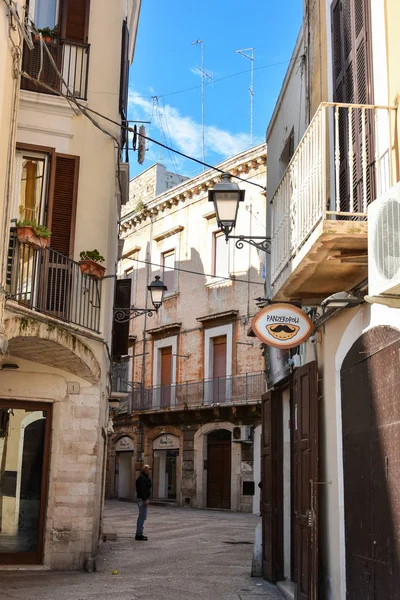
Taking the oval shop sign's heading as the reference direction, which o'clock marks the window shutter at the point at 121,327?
The window shutter is roughly at 5 o'clock from the oval shop sign.

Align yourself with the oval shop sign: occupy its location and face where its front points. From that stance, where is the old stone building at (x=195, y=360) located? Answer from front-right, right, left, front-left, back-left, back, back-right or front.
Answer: back

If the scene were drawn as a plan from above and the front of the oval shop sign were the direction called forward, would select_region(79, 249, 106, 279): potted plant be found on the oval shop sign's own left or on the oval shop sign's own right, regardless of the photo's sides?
on the oval shop sign's own right

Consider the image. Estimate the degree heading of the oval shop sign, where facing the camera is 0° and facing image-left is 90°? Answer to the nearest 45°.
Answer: approximately 0°

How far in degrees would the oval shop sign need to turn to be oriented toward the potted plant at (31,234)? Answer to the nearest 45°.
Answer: approximately 90° to its right

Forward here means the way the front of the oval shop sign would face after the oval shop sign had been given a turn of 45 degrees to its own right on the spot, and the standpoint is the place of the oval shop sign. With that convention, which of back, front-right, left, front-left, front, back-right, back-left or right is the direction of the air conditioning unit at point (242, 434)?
back-right

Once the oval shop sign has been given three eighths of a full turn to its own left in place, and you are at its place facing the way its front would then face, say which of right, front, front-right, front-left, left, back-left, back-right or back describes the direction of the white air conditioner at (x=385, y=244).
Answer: back-right
